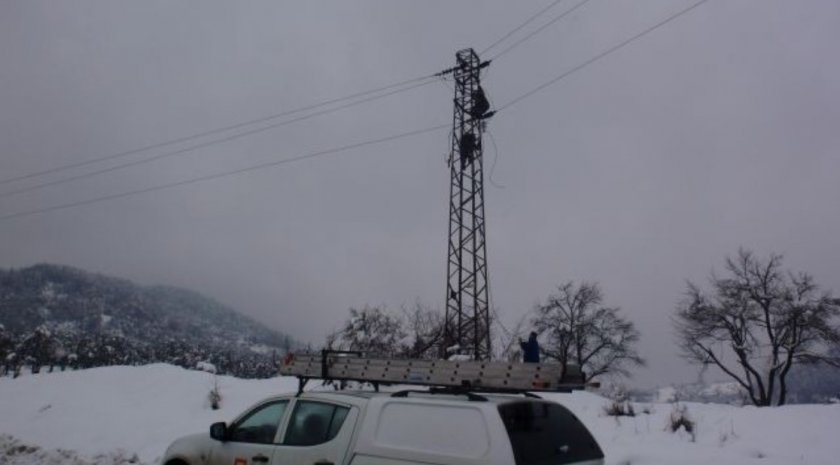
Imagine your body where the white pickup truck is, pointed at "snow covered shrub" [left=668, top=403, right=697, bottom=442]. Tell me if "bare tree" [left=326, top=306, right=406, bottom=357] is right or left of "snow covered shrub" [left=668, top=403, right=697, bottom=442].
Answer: left

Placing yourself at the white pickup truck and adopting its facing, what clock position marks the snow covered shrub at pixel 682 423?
The snow covered shrub is roughly at 3 o'clock from the white pickup truck.

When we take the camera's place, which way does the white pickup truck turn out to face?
facing away from the viewer and to the left of the viewer

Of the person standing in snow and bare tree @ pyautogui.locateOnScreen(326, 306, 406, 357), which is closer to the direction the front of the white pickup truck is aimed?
the bare tree

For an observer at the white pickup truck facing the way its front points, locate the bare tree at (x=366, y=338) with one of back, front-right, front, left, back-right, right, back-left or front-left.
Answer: front-right

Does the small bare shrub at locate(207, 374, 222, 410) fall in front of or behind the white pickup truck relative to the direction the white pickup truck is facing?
in front

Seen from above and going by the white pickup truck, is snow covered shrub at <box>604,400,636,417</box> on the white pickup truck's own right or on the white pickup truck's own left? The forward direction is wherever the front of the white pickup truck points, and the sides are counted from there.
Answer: on the white pickup truck's own right

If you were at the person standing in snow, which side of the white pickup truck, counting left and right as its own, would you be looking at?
right

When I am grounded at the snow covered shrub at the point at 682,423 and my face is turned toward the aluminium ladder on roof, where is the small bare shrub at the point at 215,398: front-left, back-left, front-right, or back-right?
front-right
